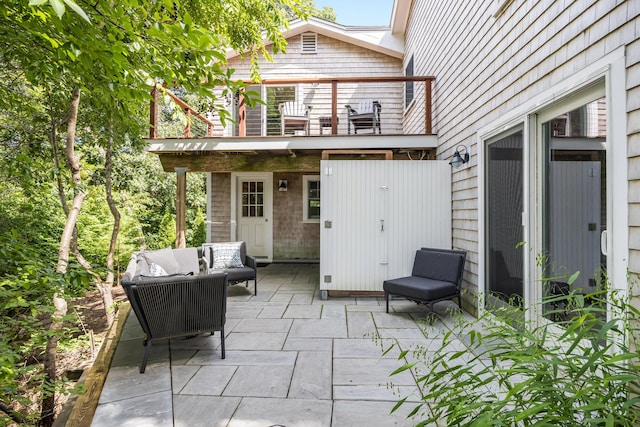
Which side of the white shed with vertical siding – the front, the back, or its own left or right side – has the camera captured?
front

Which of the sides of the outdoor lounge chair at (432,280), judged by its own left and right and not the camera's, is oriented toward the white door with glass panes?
right

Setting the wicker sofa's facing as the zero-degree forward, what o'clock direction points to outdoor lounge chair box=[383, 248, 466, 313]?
The outdoor lounge chair is roughly at 12 o'clock from the wicker sofa.

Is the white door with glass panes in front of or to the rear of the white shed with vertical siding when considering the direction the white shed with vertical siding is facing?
to the rear

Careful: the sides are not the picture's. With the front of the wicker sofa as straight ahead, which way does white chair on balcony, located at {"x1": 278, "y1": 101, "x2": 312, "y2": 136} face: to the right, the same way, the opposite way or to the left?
to the right

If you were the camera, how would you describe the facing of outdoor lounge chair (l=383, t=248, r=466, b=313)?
facing the viewer and to the left of the viewer

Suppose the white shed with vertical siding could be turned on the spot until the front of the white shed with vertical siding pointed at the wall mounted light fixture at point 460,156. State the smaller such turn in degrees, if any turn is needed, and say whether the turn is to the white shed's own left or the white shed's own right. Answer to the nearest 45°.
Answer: approximately 90° to the white shed's own left

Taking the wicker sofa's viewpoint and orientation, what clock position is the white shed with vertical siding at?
The white shed with vertical siding is roughly at 11 o'clock from the wicker sofa.

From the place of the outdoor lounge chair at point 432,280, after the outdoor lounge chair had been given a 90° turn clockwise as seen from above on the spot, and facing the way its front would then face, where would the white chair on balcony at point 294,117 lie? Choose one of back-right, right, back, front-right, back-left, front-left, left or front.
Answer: front

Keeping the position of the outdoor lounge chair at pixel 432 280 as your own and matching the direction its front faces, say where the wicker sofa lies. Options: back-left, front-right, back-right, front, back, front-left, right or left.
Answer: front

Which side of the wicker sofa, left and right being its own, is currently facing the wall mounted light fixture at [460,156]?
front

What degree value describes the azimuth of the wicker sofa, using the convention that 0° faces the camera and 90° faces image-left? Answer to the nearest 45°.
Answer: approximately 270°

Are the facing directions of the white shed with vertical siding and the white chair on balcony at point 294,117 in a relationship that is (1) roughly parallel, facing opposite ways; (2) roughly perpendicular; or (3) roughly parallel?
roughly parallel

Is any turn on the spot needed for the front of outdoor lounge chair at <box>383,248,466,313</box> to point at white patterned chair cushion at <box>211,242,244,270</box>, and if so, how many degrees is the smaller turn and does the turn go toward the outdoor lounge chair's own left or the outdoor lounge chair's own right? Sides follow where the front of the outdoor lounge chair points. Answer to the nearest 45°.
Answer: approximately 45° to the outdoor lounge chair's own right

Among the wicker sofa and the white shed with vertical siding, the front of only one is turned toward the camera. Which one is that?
the white shed with vertical siding

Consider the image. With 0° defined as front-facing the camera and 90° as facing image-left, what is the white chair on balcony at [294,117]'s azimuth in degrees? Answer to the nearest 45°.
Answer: approximately 0°
